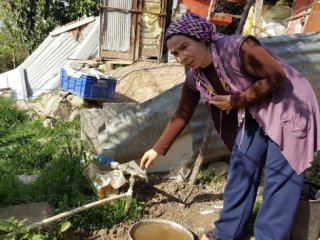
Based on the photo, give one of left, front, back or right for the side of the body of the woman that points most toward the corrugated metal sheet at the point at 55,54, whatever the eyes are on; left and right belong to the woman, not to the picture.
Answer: right

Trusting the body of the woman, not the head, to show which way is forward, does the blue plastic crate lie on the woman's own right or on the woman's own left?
on the woman's own right

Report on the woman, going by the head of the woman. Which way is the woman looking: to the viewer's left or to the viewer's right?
to the viewer's left

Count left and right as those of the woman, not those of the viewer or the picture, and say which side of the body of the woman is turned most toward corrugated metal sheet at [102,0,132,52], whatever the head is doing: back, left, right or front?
right

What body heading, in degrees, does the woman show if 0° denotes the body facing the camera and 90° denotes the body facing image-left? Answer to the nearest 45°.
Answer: approximately 45°
